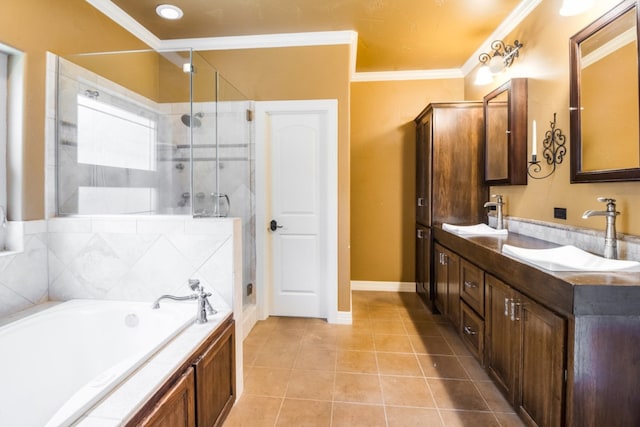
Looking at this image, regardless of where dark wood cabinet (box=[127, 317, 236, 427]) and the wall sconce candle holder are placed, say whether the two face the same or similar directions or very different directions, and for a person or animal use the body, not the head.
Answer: very different directions

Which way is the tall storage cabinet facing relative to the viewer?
to the viewer's left

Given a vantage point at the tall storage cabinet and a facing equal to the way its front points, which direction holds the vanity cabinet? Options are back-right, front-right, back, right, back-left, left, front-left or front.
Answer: left

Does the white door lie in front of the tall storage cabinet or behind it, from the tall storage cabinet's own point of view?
in front

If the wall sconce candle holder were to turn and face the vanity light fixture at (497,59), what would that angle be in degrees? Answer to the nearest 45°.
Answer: approximately 90° to its right

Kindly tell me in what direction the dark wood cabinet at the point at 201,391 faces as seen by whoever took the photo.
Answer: facing to the right of the viewer

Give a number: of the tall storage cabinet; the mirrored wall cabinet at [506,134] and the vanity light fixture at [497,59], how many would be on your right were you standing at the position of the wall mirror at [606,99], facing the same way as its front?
3
